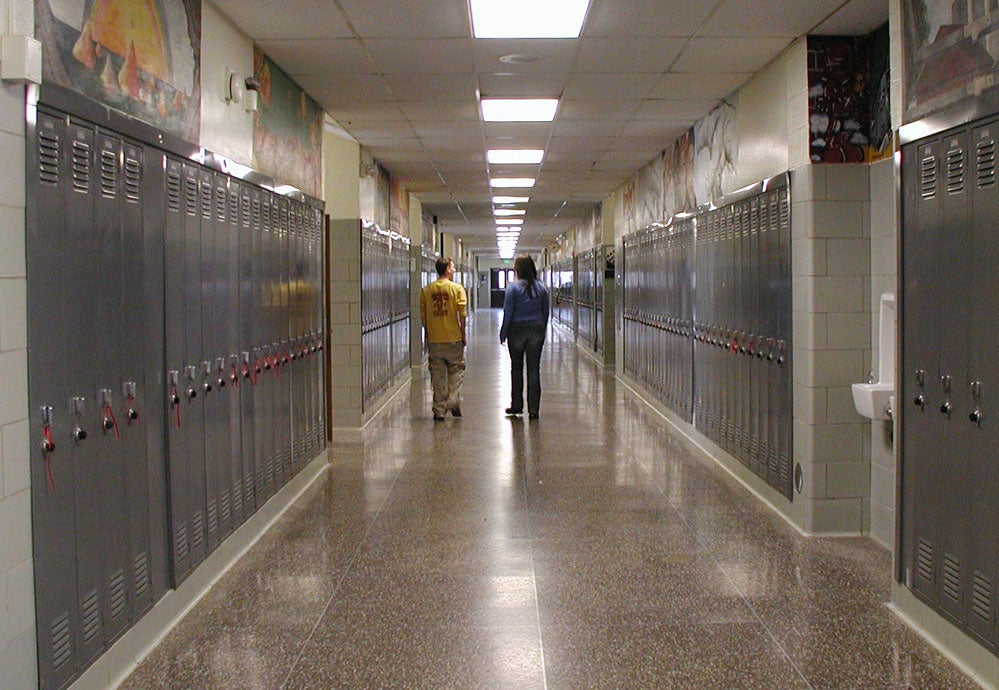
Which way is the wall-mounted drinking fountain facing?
to the viewer's left

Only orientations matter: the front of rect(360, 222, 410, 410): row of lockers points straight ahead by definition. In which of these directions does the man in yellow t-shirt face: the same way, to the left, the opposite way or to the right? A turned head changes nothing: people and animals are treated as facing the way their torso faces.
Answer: to the left

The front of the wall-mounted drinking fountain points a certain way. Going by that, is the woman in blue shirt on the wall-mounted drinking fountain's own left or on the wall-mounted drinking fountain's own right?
on the wall-mounted drinking fountain's own right

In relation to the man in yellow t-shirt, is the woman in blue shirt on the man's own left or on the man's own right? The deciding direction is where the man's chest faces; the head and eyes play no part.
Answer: on the man's own right

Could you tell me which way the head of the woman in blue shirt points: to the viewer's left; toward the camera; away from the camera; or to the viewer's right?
away from the camera

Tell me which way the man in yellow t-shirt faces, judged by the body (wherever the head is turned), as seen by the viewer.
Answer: away from the camera

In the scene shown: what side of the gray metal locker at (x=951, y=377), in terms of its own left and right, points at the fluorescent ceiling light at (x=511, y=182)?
right

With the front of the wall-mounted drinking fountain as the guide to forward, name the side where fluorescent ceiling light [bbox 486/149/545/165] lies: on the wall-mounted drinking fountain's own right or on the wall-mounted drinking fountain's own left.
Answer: on the wall-mounted drinking fountain's own right

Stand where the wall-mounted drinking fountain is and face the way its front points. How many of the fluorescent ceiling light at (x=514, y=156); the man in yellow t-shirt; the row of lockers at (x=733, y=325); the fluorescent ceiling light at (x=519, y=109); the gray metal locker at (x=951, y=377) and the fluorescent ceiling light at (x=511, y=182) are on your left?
1

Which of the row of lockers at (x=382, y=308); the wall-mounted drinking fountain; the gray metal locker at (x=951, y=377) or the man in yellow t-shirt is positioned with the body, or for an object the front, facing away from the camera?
the man in yellow t-shirt

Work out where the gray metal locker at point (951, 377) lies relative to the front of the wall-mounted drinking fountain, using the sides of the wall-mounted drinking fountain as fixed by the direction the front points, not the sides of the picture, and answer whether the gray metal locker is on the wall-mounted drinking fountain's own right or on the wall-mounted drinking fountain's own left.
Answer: on the wall-mounted drinking fountain's own left
